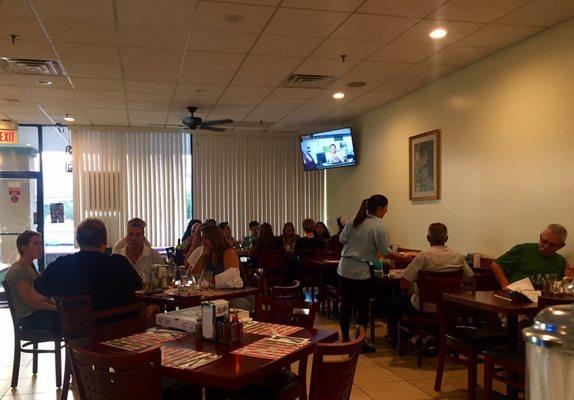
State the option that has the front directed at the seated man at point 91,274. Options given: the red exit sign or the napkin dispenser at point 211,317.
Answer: the red exit sign

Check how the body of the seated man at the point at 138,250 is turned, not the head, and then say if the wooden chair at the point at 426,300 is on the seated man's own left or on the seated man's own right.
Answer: on the seated man's own left

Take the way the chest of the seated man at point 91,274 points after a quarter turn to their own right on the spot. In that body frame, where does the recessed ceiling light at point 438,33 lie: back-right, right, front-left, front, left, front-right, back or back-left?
front

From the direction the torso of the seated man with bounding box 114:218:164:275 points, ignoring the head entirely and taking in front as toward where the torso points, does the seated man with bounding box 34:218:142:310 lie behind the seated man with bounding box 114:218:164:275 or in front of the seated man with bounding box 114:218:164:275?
in front

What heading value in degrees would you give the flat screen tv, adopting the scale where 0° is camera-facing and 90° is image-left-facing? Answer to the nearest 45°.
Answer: approximately 0°

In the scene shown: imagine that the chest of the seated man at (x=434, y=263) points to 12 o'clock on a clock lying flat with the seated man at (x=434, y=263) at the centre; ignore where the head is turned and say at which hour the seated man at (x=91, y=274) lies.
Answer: the seated man at (x=91, y=274) is roughly at 9 o'clock from the seated man at (x=434, y=263).

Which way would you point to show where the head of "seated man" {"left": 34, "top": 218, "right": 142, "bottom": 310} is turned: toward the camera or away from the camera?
away from the camera

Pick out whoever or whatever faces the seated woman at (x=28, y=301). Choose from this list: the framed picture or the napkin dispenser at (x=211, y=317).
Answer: the framed picture

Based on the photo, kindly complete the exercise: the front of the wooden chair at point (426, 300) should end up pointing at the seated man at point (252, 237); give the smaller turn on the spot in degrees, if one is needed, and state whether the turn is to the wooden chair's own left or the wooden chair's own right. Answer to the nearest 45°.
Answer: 0° — it already faces them

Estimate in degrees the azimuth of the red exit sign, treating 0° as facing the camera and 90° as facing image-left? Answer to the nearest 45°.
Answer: approximately 0°

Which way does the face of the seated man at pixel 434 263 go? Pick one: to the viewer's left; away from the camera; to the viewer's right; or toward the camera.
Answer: away from the camera
